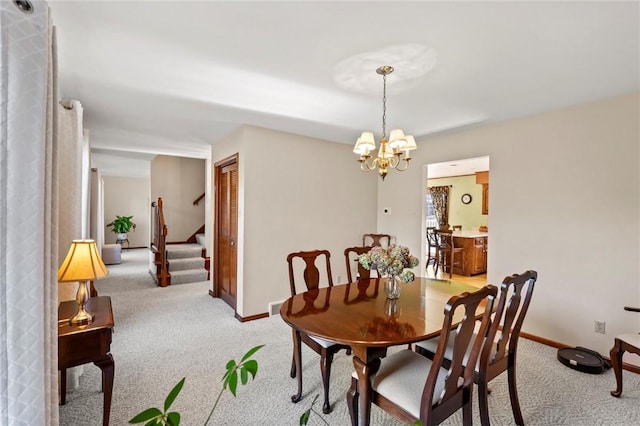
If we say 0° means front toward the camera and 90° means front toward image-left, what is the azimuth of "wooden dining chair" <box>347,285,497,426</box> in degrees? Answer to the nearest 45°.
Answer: approximately 135°

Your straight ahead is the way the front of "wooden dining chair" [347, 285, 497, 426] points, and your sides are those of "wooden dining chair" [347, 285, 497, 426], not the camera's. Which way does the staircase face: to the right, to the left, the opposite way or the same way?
the opposite way

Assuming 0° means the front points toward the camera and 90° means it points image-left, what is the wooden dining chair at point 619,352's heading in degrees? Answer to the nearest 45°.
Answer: approximately 45°

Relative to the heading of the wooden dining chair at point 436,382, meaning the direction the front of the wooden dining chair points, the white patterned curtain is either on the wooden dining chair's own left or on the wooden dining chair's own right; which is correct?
on the wooden dining chair's own left

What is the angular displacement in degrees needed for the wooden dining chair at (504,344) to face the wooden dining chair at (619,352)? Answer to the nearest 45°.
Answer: approximately 90° to its right

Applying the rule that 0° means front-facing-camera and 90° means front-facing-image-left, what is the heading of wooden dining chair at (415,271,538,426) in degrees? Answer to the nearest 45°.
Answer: approximately 135°
